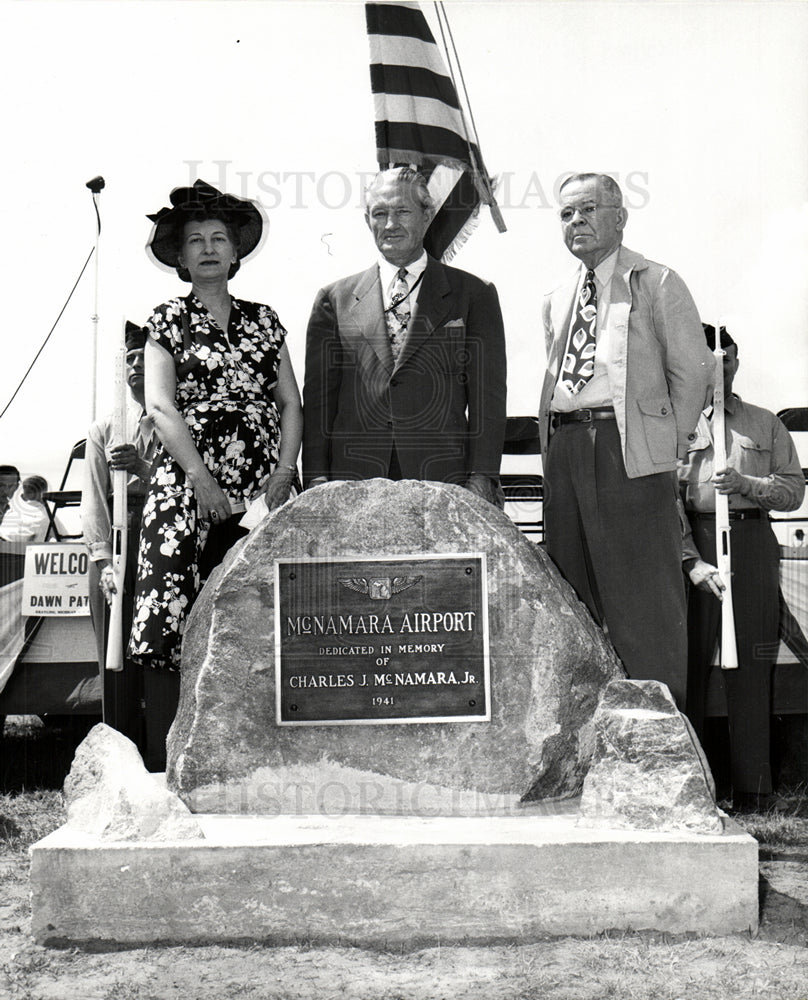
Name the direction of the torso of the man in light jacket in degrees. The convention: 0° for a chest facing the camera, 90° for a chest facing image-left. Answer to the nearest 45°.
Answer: approximately 45°

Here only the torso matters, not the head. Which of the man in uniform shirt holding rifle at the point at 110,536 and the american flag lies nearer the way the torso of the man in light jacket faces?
the man in uniform shirt holding rifle

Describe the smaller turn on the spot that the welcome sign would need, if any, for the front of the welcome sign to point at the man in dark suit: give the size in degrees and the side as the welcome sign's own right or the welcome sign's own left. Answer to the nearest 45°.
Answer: approximately 45° to the welcome sign's own left

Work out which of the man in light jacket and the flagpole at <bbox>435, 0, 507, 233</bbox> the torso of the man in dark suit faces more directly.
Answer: the man in light jacket

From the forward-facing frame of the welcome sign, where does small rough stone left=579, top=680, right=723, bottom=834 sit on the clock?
The small rough stone is roughly at 11 o'clock from the welcome sign.

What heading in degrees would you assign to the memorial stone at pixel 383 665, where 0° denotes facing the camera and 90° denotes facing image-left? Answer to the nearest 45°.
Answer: approximately 0°
